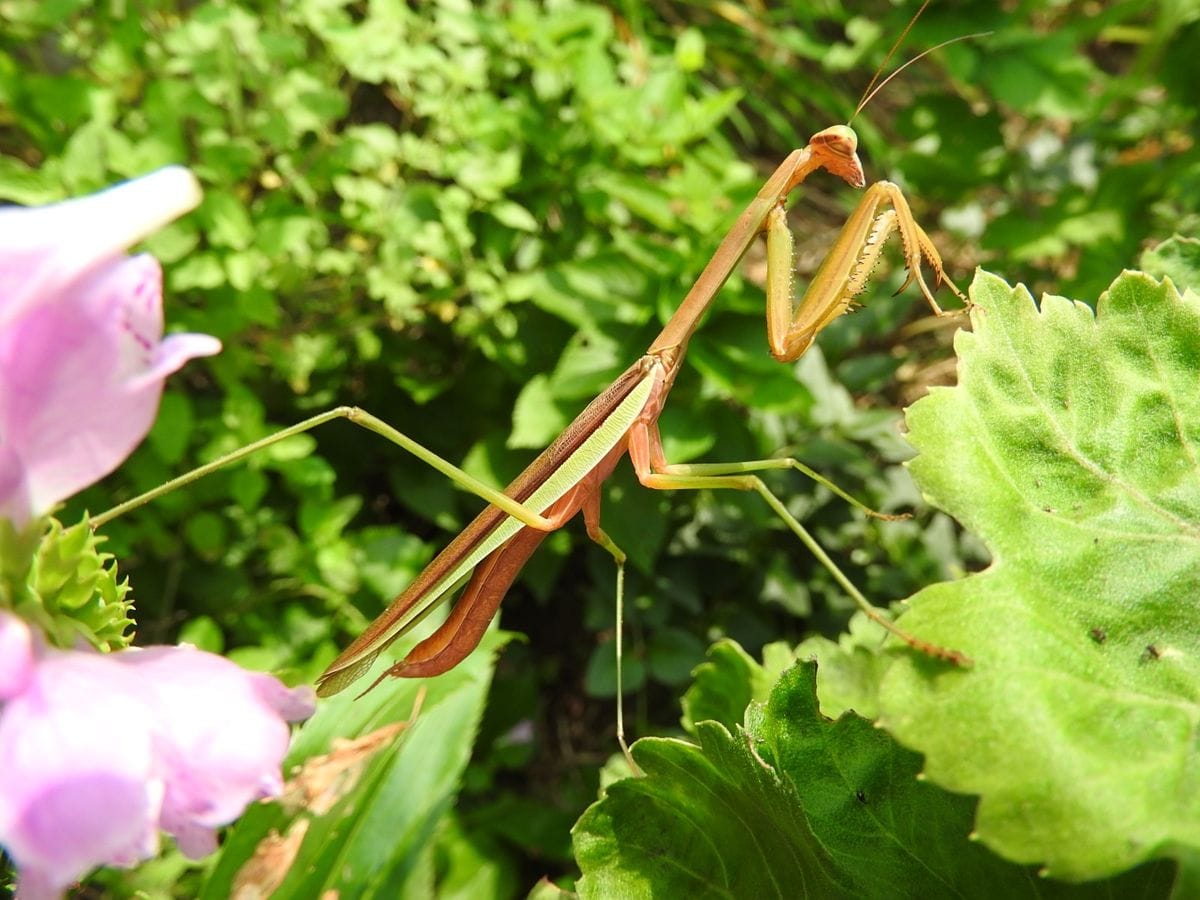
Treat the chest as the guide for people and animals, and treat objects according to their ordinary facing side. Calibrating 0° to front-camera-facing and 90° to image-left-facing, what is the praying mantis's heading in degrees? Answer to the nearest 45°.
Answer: approximately 270°
